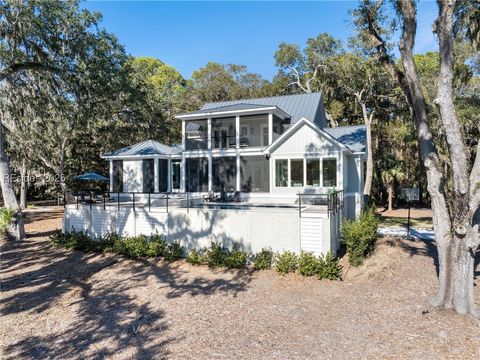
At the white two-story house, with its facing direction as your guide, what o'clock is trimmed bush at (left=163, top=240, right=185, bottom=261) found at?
The trimmed bush is roughly at 1 o'clock from the white two-story house.

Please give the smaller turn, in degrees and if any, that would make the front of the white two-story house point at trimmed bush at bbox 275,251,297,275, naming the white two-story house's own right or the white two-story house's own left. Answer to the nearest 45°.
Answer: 0° — it already faces it

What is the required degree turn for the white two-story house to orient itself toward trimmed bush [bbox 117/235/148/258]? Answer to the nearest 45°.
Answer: approximately 45° to its right

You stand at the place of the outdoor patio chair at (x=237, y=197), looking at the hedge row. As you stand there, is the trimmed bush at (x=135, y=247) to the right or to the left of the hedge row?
right

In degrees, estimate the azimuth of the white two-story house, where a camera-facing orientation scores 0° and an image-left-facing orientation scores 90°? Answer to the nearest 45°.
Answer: approximately 0°
